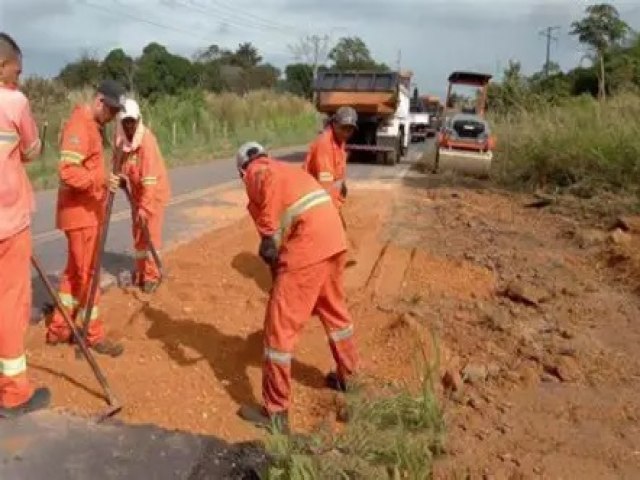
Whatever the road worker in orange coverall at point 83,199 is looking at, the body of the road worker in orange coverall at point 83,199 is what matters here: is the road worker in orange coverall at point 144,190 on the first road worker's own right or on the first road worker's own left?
on the first road worker's own left

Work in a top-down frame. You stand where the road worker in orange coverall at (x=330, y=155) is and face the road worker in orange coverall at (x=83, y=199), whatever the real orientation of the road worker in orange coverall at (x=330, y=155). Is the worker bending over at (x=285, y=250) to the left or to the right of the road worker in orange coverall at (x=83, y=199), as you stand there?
left

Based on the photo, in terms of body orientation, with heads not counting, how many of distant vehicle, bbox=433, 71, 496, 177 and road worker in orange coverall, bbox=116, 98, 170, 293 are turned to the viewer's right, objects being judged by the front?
0

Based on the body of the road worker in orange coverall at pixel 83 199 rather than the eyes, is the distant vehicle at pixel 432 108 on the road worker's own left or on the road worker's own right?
on the road worker's own left

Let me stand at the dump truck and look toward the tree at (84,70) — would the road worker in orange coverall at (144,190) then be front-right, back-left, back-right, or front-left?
back-left

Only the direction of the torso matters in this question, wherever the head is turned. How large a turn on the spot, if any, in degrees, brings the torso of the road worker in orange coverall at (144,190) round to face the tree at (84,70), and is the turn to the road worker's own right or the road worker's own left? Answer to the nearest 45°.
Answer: approximately 135° to the road worker's own right

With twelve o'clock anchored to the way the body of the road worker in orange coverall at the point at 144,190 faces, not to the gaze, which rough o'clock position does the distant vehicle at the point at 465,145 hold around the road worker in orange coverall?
The distant vehicle is roughly at 6 o'clock from the road worker in orange coverall.

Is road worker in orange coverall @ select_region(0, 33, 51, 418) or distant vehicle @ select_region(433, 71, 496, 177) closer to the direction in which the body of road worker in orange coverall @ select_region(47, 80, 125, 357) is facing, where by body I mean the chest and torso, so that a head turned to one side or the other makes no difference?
the distant vehicle

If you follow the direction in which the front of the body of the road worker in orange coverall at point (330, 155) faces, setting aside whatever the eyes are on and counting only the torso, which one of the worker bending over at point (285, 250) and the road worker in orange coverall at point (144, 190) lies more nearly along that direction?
the worker bending over

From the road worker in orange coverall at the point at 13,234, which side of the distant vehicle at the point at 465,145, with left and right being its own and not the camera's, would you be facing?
front

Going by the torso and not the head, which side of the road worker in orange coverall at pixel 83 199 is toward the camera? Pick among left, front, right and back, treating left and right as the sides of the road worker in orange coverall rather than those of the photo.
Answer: right

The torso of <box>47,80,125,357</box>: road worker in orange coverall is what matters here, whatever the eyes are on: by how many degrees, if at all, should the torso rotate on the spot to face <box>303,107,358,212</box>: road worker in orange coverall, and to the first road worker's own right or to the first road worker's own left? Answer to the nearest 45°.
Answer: approximately 45° to the first road worker's own left

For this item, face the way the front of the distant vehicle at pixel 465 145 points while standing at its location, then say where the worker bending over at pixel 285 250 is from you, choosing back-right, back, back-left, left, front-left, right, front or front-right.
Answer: front

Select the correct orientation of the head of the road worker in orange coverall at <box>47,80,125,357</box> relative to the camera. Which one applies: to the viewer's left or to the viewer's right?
to the viewer's right

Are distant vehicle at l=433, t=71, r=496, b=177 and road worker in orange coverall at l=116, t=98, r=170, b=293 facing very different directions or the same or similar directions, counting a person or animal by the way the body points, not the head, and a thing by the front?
same or similar directions

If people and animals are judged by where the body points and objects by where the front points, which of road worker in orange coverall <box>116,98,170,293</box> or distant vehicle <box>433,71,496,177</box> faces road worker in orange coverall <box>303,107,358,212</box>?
the distant vehicle
